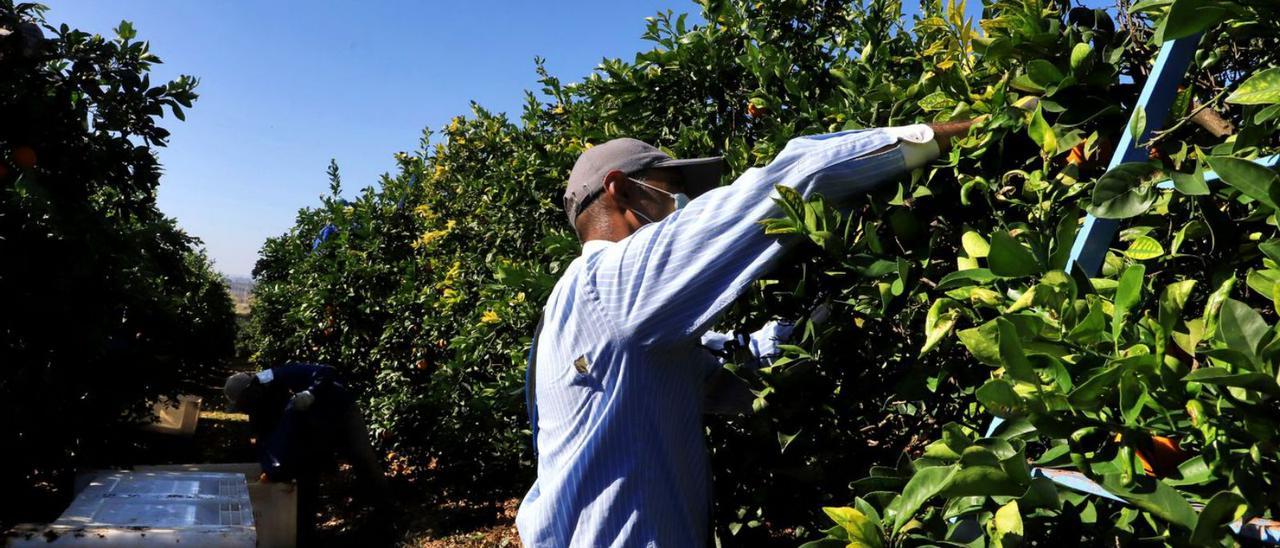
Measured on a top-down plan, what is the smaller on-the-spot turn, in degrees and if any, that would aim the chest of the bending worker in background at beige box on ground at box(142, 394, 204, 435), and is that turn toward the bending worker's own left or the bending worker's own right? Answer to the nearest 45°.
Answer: approximately 90° to the bending worker's own right

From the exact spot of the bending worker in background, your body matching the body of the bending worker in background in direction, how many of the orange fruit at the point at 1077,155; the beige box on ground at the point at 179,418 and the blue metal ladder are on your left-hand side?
2

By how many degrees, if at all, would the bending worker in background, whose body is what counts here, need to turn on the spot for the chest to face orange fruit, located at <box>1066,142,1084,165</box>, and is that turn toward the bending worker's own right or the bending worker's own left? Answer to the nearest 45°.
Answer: approximately 90° to the bending worker's own left

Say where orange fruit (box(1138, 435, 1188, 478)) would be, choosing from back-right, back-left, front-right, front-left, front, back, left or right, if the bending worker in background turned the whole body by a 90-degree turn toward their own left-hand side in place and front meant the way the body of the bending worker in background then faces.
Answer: front

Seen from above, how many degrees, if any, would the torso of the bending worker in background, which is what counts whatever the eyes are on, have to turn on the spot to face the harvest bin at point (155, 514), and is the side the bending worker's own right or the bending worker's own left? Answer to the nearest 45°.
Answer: approximately 45° to the bending worker's own left

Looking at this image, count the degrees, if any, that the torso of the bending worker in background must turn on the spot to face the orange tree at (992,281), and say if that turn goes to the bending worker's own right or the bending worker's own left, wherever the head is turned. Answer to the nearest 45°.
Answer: approximately 90° to the bending worker's own left

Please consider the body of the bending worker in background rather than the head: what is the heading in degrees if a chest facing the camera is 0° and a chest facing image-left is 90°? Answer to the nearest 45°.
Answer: approximately 90°

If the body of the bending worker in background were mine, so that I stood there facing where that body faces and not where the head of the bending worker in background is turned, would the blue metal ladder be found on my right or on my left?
on my left
